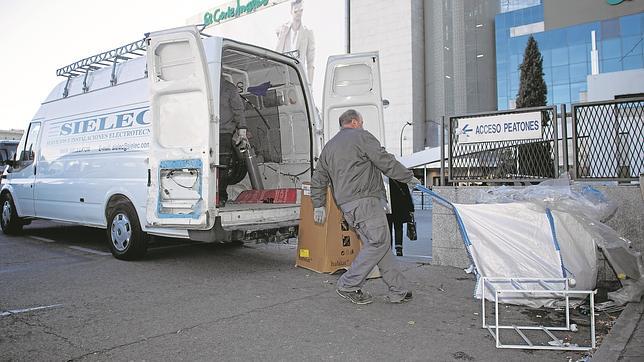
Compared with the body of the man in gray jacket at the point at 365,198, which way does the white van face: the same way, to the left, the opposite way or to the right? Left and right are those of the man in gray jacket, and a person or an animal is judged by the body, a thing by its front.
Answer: to the left

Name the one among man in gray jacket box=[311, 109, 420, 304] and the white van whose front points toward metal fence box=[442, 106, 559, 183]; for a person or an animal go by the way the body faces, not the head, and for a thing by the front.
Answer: the man in gray jacket

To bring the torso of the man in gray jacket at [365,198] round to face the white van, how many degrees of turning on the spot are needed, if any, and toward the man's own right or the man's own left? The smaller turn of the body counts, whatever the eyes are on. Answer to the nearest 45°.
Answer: approximately 90° to the man's own left

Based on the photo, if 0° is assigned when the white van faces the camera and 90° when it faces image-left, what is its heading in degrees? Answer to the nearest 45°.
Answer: approximately 135°

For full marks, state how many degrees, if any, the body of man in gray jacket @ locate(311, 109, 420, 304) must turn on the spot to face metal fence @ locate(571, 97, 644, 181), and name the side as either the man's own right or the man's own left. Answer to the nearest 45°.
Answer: approximately 45° to the man's own right

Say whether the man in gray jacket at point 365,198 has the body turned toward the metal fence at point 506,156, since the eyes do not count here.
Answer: yes

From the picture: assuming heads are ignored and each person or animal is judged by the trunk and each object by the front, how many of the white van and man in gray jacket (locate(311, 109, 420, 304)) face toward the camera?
0

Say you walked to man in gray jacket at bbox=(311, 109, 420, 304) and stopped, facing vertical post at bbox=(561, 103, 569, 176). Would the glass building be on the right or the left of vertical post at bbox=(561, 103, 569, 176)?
left

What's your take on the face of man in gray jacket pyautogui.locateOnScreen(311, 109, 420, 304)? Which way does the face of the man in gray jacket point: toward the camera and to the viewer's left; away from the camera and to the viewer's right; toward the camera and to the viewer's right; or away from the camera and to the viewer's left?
away from the camera and to the viewer's right

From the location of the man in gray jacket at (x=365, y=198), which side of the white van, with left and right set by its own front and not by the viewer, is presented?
back

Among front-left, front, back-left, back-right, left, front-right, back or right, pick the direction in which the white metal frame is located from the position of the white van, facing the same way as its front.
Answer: back

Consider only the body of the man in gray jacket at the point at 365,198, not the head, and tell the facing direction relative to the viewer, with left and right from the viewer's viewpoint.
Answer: facing away from the viewer and to the right of the viewer

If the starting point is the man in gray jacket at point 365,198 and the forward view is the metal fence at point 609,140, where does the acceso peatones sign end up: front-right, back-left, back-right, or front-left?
front-left

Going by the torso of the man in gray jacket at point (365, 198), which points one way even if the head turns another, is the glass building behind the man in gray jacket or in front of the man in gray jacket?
in front

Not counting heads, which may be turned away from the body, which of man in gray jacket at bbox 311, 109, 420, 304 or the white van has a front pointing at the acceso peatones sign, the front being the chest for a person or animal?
the man in gray jacket

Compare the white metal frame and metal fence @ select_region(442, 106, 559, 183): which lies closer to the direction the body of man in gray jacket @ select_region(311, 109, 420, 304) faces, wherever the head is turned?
the metal fence

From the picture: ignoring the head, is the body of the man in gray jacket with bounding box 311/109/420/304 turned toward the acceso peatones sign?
yes

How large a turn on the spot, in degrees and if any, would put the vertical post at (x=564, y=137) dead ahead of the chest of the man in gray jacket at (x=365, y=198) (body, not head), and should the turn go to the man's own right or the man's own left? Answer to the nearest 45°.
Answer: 0° — they already face it

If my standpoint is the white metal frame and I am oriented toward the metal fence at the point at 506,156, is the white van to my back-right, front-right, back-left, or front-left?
front-left
